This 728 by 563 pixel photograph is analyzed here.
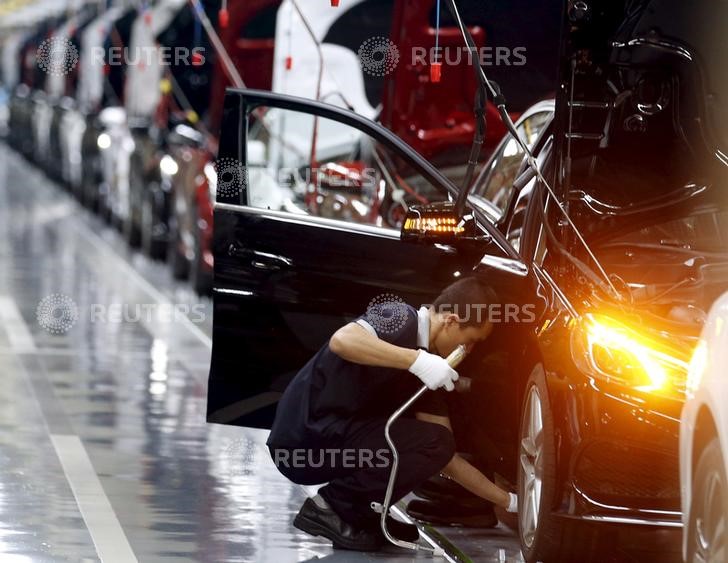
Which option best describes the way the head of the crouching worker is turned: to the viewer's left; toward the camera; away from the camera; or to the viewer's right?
to the viewer's right

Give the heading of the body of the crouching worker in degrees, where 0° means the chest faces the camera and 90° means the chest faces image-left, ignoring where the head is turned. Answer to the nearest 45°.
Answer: approximately 270°
